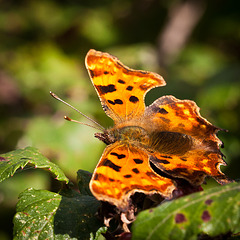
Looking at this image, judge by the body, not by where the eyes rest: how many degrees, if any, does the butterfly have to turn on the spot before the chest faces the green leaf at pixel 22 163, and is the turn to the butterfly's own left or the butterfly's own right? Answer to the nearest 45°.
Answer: approximately 45° to the butterfly's own left

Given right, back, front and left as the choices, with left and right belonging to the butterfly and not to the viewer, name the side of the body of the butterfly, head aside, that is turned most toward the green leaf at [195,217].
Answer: left

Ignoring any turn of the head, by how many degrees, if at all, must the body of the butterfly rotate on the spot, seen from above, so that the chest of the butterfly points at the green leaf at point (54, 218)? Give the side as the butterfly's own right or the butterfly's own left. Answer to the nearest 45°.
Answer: approximately 90° to the butterfly's own left

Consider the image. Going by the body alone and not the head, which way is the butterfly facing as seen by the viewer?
to the viewer's left
